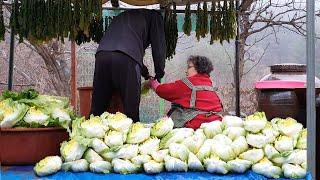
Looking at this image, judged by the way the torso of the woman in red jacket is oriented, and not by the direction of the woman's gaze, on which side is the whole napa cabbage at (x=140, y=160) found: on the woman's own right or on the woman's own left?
on the woman's own left

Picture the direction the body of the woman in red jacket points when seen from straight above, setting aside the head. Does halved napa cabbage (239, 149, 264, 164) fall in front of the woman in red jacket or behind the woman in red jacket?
behind

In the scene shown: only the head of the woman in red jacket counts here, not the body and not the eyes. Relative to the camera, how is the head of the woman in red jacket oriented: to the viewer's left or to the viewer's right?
to the viewer's left

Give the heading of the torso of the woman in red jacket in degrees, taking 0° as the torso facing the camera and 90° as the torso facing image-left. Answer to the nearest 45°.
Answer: approximately 135°

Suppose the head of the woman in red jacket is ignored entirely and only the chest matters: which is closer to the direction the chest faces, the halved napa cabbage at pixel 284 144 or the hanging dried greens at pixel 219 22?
the hanging dried greens

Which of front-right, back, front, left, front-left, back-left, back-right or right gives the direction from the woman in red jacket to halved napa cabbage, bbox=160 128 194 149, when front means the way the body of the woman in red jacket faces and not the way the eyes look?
back-left
